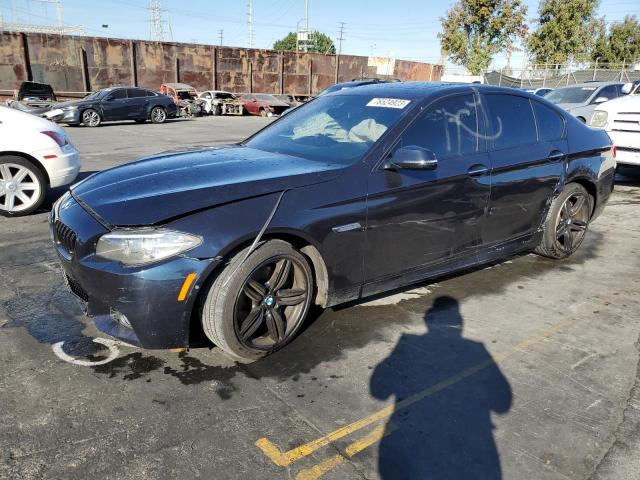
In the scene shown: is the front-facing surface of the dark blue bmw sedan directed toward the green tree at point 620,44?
no

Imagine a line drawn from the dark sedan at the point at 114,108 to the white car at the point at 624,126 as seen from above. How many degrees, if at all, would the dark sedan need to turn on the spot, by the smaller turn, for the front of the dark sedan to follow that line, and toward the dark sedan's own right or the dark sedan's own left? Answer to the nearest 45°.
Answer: approximately 90° to the dark sedan's own left

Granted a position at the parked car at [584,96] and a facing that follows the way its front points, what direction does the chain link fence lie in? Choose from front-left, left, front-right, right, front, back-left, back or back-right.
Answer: back-right

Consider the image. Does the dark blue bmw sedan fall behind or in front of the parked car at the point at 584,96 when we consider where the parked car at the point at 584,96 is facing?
in front

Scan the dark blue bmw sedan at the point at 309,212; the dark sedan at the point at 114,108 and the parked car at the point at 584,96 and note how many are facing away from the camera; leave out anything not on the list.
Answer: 0

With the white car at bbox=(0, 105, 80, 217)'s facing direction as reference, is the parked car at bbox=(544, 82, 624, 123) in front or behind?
behind

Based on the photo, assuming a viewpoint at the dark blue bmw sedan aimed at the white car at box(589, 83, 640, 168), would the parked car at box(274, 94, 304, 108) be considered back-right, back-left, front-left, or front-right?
front-left

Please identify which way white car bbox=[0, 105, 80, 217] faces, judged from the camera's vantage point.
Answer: facing to the left of the viewer

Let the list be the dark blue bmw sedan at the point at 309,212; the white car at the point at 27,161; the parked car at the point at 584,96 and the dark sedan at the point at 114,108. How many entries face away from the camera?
0

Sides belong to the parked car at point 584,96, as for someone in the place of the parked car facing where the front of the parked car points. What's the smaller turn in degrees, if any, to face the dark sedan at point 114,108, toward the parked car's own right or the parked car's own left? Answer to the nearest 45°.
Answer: approximately 45° to the parked car's own right

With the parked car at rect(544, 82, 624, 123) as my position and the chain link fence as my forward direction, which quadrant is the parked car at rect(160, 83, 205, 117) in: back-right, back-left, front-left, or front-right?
front-left

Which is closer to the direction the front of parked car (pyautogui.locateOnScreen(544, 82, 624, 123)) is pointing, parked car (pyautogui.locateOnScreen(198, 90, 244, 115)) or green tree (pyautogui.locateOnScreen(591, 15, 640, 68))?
the parked car

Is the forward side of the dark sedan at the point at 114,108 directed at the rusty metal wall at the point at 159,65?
no

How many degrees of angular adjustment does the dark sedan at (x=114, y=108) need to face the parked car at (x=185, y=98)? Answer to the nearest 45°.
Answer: approximately 180°

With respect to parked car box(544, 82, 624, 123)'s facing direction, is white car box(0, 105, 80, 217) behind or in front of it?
in front

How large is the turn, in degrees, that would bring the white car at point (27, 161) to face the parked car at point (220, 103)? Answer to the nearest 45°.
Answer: approximately 135° to its right

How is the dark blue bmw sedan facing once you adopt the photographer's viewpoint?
facing the viewer and to the left of the viewer
